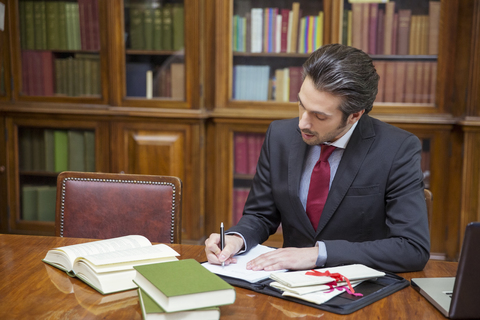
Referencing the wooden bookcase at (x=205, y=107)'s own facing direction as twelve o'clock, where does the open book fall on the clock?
The open book is roughly at 12 o'clock from the wooden bookcase.

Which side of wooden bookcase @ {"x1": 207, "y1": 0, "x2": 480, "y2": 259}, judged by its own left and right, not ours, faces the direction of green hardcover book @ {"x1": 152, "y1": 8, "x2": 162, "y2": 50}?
right

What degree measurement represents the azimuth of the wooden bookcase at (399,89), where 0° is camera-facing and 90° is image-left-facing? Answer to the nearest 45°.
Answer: approximately 0°

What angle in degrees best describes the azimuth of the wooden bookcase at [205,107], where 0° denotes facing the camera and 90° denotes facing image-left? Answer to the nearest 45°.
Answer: approximately 0°

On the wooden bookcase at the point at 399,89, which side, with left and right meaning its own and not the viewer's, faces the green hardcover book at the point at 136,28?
right
